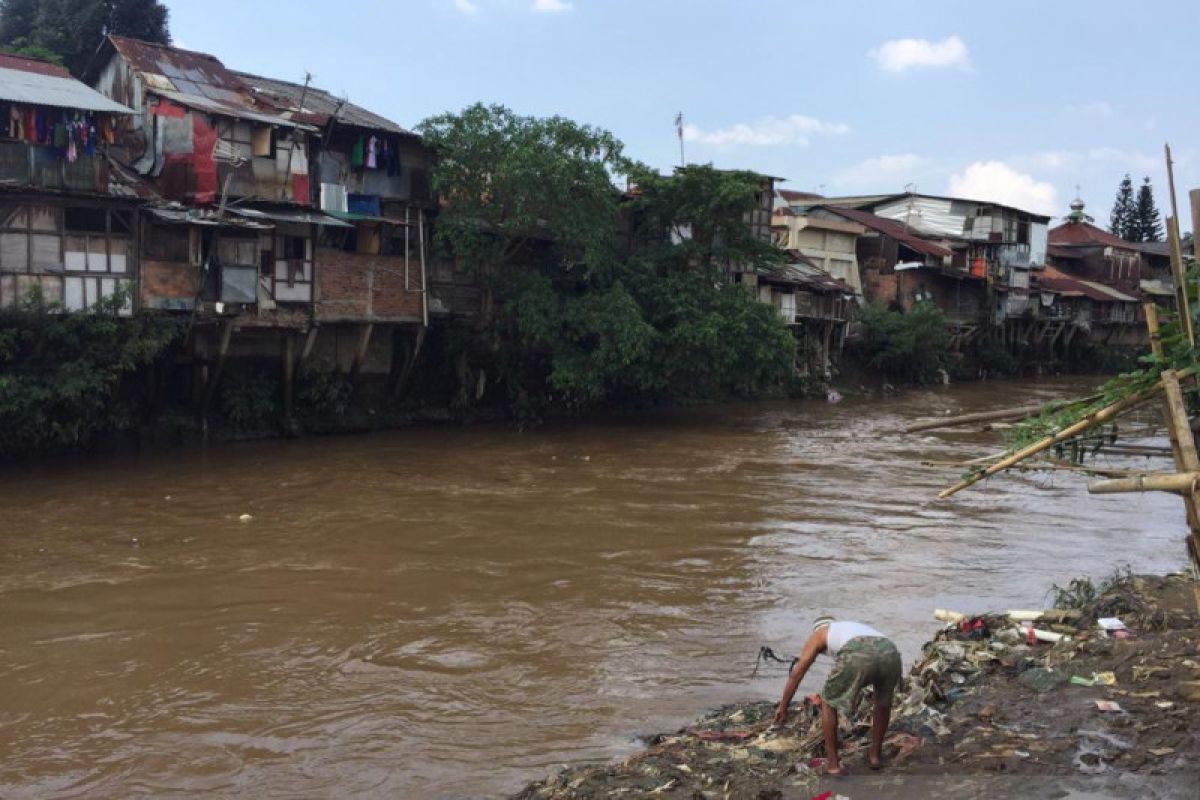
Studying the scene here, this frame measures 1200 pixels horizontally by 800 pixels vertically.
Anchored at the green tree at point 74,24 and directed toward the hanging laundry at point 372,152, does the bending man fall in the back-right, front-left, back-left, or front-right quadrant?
front-right

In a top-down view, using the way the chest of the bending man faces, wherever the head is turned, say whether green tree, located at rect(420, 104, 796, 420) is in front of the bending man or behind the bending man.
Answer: in front

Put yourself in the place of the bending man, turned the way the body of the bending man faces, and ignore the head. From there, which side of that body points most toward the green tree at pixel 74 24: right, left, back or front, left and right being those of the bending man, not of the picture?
front

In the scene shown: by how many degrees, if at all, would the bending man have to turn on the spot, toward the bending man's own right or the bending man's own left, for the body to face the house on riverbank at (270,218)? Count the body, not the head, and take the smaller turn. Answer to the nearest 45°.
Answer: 0° — they already face it

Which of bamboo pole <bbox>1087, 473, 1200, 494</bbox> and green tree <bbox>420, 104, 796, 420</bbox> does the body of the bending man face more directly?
the green tree

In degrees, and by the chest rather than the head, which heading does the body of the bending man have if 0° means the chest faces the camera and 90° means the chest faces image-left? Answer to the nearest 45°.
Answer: approximately 135°

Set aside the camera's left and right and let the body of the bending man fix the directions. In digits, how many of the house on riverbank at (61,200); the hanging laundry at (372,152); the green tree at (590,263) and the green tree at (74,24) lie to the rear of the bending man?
0

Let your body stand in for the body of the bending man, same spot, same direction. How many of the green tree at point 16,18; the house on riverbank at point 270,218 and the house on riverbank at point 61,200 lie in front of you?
3

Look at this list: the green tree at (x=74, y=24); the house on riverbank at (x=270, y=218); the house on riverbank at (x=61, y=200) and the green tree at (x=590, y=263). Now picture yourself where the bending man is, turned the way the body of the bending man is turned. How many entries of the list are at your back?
0

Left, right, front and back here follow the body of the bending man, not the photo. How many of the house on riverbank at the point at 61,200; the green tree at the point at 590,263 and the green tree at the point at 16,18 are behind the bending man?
0

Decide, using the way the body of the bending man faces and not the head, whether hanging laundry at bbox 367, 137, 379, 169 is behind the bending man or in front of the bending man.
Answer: in front

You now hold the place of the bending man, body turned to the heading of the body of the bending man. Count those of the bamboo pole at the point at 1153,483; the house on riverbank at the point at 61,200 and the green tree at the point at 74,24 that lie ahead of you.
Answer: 2

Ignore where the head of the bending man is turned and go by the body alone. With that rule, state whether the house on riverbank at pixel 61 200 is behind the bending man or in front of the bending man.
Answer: in front

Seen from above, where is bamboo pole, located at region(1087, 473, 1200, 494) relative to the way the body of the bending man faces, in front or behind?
behind

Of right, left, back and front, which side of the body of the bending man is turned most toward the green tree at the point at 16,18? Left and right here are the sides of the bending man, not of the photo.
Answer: front
